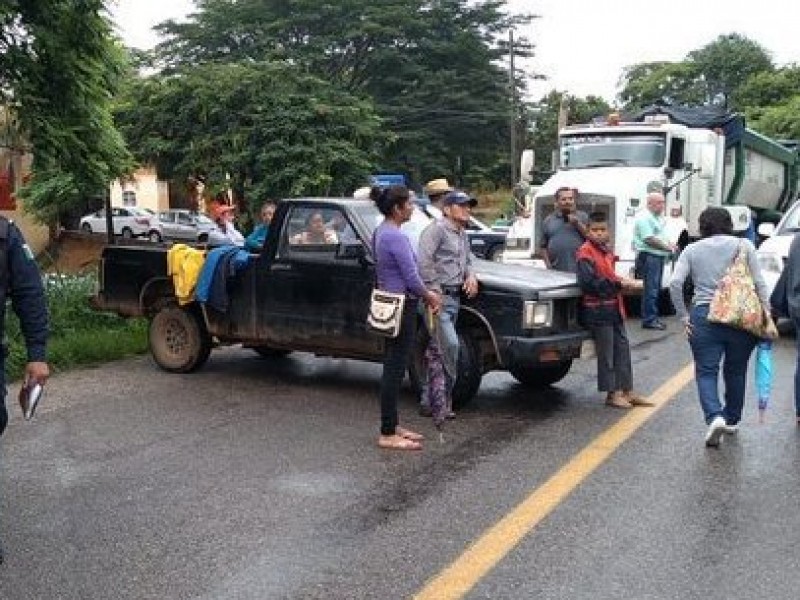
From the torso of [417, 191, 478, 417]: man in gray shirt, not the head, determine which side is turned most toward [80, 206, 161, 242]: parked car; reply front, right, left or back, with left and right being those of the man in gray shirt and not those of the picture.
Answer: back

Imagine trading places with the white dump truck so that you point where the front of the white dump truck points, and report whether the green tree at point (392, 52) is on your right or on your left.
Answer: on your right

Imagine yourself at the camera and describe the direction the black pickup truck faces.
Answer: facing the viewer and to the right of the viewer

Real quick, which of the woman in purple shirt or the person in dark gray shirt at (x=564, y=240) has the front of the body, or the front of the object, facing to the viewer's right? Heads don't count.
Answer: the woman in purple shirt

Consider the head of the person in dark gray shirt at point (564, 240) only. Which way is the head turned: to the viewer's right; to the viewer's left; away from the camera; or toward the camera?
toward the camera

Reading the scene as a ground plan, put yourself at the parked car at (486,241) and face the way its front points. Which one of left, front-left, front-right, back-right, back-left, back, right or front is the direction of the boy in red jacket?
front-right

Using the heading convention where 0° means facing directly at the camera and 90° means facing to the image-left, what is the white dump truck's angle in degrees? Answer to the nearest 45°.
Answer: approximately 45°

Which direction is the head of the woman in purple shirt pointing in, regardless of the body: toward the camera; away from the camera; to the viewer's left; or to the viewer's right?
to the viewer's right

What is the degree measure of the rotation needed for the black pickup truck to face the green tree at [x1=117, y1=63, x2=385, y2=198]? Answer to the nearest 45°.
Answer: approximately 135° to its left

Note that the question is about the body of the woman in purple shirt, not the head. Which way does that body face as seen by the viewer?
to the viewer's right

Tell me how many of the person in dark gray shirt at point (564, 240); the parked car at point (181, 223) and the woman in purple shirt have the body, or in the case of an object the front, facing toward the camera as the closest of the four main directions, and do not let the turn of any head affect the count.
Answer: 1

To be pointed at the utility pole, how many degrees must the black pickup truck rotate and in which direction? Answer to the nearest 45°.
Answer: approximately 135° to its left

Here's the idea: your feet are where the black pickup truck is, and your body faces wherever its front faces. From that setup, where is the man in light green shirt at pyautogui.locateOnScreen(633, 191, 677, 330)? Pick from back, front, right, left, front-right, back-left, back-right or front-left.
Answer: left

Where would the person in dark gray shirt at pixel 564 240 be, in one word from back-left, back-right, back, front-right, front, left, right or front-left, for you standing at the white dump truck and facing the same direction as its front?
front-left

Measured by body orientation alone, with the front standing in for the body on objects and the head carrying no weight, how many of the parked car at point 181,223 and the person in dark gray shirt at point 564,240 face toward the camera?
1
